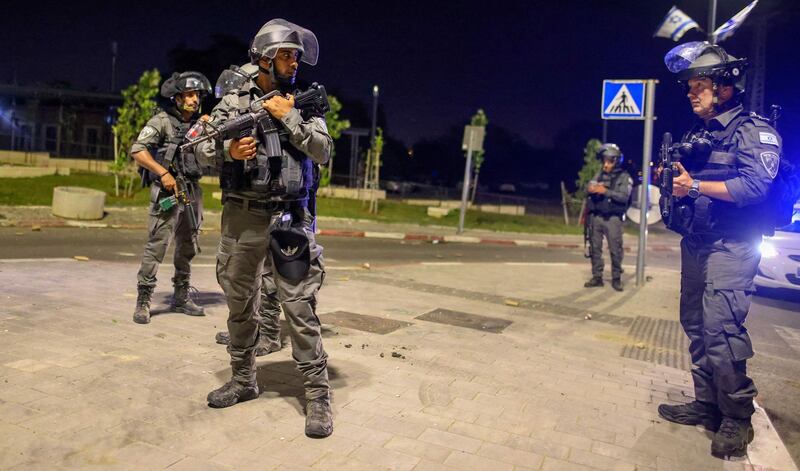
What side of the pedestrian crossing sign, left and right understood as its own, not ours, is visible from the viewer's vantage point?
front

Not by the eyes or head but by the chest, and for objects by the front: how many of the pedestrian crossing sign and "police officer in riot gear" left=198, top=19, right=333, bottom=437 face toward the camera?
2

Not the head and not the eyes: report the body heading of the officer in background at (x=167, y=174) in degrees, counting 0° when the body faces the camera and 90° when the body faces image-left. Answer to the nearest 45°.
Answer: approximately 315°

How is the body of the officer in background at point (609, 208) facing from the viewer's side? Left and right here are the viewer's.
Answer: facing the viewer and to the left of the viewer

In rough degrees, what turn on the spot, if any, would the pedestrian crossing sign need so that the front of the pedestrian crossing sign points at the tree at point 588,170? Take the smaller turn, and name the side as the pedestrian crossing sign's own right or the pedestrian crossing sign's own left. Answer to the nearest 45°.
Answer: approximately 180°

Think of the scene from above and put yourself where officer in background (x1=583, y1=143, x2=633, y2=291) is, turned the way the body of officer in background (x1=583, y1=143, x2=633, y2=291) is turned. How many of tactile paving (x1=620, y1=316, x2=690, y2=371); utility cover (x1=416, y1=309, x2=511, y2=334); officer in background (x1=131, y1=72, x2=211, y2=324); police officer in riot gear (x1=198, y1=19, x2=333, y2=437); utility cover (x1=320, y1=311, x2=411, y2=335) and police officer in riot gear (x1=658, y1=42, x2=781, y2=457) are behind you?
0

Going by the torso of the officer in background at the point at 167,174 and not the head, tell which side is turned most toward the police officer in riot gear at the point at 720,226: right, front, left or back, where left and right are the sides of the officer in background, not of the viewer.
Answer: front

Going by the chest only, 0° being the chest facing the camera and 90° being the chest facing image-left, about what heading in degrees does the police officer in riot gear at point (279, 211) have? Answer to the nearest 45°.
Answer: approximately 0°

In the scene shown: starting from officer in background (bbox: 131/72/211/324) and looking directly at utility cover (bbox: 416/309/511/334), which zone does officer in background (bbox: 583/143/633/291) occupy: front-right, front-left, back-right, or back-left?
front-left

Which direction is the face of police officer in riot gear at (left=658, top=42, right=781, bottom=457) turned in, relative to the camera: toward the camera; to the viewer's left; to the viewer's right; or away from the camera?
to the viewer's left

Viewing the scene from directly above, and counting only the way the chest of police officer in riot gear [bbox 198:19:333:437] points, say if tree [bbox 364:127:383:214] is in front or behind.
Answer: behind

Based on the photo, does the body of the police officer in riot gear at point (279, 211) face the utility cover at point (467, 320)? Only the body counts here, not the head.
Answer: no

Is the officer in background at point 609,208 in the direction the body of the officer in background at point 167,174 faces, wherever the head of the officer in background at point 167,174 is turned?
no

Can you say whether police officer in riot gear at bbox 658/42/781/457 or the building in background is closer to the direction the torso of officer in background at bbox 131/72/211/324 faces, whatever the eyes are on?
the police officer in riot gear

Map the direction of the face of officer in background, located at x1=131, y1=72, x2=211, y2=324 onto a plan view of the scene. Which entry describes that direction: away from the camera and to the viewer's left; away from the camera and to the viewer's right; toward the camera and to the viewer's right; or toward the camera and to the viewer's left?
toward the camera and to the viewer's right
